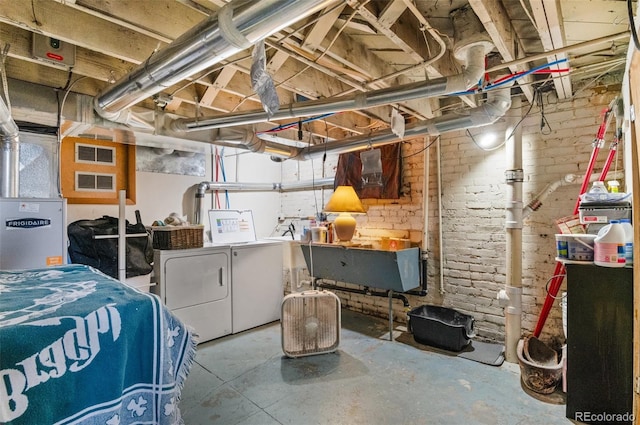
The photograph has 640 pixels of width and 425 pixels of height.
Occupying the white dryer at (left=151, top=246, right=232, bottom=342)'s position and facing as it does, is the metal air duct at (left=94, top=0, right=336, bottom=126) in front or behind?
in front

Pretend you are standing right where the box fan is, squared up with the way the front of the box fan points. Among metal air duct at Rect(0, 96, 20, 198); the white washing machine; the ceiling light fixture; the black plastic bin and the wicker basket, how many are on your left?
2

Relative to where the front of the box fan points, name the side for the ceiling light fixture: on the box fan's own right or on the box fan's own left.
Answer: on the box fan's own left

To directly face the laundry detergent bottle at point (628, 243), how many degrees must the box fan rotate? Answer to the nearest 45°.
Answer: approximately 45° to its left

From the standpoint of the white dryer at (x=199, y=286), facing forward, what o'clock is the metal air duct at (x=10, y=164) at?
The metal air duct is roughly at 4 o'clock from the white dryer.

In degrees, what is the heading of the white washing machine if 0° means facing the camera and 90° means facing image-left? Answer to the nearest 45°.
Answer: approximately 315°

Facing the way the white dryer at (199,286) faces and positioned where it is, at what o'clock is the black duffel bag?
The black duffel bag is roughly at 4 o'clock from the white dryer.

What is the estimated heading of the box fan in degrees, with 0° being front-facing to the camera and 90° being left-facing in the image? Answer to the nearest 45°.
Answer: approximately 0°

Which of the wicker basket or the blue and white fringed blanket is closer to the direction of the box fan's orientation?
the blue and white fringed blanket
